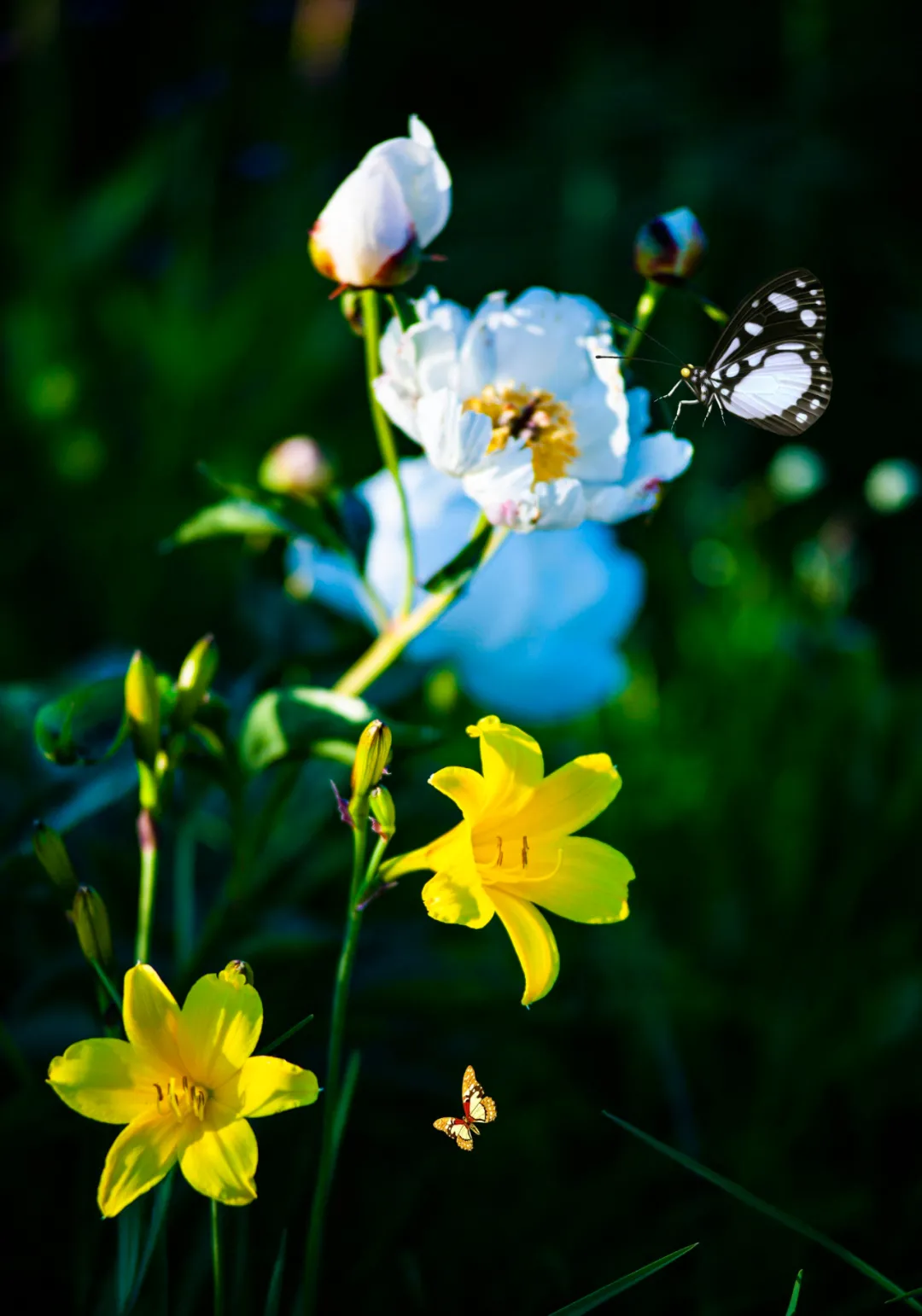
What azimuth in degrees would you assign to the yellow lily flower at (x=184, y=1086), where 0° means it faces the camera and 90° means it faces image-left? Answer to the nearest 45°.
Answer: approximately 0°

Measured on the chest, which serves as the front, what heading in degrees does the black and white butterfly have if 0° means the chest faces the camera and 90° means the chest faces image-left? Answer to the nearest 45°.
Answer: approximately 90°

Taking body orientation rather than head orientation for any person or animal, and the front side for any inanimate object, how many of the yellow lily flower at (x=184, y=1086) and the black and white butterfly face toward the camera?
1

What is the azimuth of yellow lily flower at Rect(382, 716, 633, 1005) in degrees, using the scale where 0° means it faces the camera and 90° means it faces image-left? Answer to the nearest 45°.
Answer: approximately 315°
